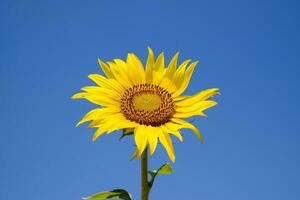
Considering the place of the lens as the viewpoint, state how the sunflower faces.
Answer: facing the viewer
